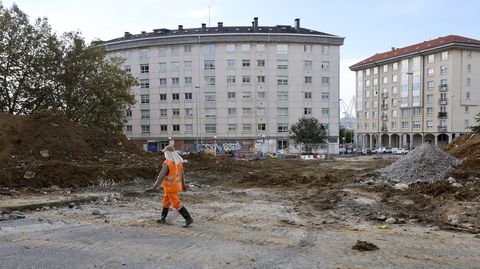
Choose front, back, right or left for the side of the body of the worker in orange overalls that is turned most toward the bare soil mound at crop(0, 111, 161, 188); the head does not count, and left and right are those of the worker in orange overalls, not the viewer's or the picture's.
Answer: front

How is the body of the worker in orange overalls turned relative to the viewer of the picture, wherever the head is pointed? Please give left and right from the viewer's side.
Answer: facing away from the viewer and to the left of the viewer

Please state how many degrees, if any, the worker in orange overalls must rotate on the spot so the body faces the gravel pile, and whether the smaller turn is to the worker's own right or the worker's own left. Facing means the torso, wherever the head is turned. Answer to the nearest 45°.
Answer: approximately 90° to the worker's own right

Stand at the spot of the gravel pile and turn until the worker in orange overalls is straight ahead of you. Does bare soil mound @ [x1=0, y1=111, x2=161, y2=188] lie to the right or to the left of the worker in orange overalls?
right

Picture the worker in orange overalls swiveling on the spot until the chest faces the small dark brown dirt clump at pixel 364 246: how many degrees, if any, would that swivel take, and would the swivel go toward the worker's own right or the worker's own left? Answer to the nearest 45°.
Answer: approximately 180°

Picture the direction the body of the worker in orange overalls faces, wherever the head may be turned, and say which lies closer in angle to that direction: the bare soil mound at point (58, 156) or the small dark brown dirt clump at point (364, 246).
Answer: the bare soil mound

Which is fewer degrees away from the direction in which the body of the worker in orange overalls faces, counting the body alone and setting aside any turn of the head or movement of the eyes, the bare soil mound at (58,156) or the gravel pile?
the bare soil mound
